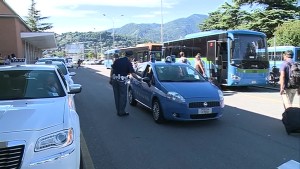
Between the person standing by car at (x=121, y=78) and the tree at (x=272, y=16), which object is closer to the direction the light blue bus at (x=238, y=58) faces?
the person standing by car

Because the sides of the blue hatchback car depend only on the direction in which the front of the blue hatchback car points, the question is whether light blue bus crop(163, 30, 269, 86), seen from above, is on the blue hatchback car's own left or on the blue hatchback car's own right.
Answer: on the blue hatchback car's own left

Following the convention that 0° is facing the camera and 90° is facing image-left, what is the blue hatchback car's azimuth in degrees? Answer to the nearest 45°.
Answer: approximately 315°

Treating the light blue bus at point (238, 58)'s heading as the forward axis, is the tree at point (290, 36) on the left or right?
on its left

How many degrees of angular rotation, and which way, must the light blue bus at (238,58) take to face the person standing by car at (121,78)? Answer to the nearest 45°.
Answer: approximately 90° to its right

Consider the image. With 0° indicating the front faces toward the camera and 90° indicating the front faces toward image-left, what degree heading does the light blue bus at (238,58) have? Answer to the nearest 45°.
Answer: approximately 315°

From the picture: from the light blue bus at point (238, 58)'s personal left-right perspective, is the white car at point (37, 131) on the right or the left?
on its right

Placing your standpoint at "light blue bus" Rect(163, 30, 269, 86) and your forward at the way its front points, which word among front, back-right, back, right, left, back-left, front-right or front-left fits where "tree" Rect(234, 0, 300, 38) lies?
back-left

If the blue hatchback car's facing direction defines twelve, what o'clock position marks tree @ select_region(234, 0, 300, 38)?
The tree is roughly at 8 o'clock from the blue hatchback car.
